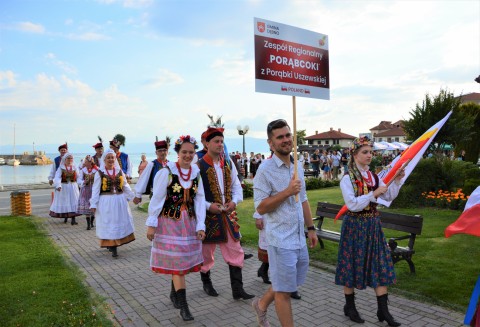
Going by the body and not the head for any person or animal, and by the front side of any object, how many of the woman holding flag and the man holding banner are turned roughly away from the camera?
0

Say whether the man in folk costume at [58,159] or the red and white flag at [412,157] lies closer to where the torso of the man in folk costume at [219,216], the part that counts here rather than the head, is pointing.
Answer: the red and white flag

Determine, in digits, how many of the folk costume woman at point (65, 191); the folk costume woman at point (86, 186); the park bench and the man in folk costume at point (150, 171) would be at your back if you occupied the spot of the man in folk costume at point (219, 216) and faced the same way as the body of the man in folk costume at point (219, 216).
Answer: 3

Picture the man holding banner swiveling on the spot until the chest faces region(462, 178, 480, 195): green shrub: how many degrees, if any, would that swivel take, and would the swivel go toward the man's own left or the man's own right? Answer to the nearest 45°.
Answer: approximately 90° to the man's own left

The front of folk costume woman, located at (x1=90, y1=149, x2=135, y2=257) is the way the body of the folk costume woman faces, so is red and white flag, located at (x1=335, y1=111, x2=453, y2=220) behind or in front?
in front

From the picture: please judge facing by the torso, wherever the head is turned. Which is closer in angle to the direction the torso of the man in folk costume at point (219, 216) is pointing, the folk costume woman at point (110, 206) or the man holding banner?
the man holding banner

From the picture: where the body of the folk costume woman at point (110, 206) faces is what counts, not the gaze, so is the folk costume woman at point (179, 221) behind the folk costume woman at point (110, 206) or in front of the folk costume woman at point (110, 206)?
in front

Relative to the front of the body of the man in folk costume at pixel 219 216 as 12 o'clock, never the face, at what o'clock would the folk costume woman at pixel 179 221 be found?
The folk costume woman is roughly at 3 o'clock from the man in folk costume.

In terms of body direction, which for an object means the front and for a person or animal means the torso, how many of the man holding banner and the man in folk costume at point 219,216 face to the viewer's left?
0
